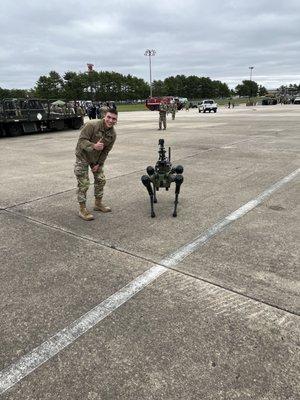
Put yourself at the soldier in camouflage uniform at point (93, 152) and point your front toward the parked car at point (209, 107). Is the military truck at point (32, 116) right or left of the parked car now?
left

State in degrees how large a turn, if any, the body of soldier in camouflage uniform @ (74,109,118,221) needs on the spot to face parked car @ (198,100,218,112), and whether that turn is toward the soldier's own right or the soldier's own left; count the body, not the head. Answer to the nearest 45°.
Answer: approximately 135° to the soldier's own left

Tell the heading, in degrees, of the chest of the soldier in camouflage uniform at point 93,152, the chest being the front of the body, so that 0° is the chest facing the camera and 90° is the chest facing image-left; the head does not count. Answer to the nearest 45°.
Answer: approximately 315°
